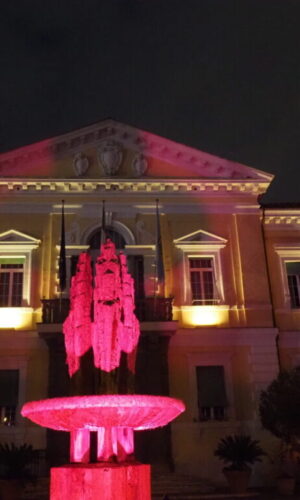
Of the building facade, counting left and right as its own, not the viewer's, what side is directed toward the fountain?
front

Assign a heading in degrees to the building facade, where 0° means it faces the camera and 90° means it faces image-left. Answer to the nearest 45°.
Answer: approximately 0°
